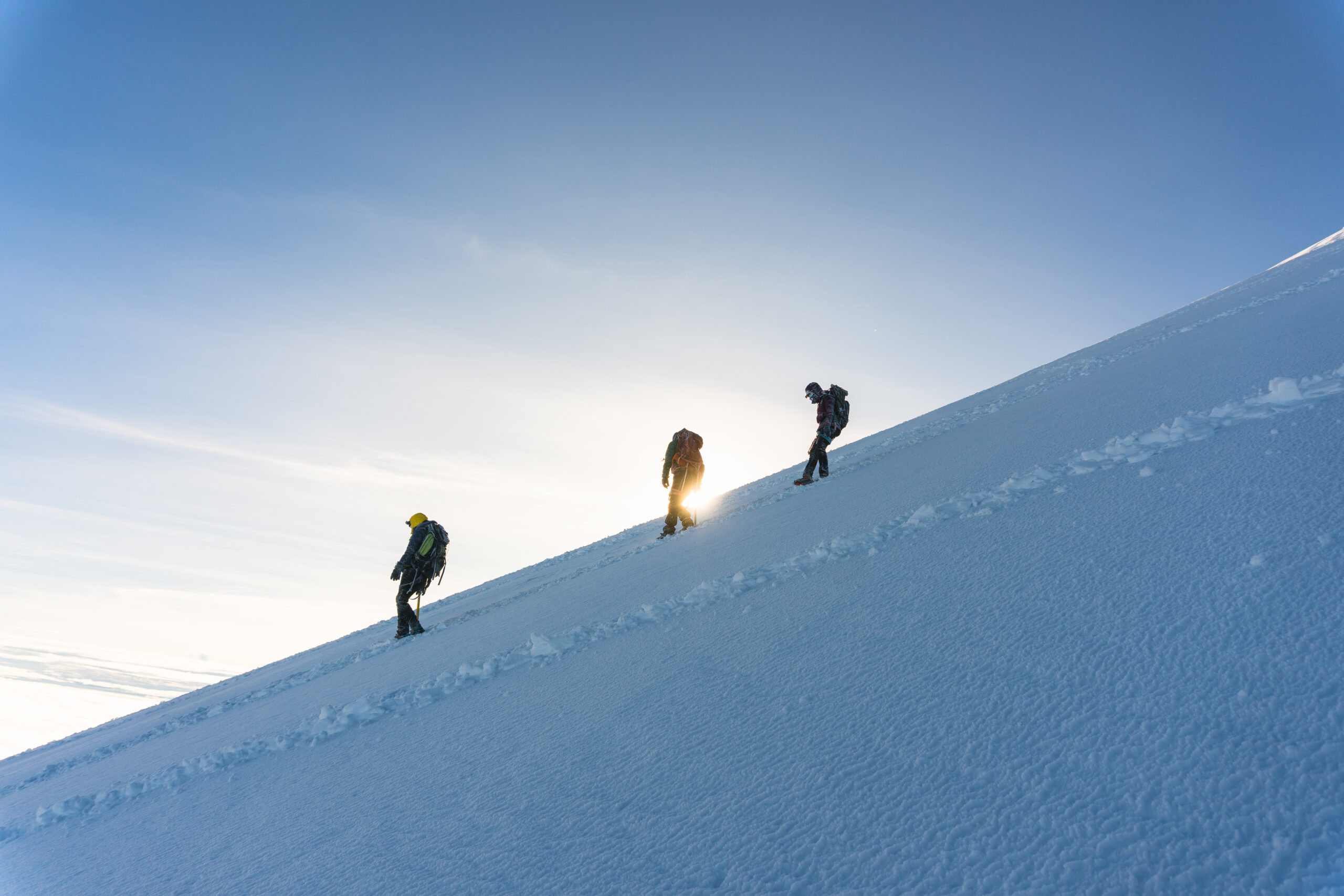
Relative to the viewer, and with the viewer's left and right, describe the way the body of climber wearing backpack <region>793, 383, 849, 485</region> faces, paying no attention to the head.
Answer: facing to the left of the viewer

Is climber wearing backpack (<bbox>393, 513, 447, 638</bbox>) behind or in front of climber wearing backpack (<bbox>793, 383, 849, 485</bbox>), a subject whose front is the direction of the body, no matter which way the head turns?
in front

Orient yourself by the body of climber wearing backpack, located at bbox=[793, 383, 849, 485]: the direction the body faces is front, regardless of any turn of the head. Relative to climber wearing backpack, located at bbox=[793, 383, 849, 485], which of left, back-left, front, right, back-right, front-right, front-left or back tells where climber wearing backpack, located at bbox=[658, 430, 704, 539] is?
front
